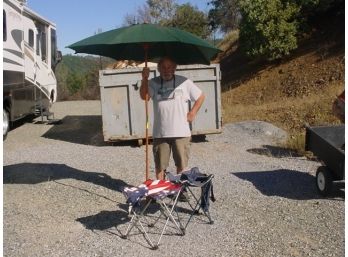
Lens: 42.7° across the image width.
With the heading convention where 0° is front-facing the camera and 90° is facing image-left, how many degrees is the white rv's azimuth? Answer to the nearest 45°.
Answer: approximately 225°

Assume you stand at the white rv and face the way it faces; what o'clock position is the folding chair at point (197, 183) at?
The folding chair is roughly at 4 o'clock from the white rv.

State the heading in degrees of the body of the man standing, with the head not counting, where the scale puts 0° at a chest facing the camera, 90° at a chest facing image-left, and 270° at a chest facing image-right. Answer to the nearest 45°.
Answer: approximately 0°

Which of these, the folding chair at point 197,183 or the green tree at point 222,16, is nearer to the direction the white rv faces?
the green tree

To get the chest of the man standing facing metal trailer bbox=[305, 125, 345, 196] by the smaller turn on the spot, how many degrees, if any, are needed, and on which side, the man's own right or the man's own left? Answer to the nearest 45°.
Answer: approximately 90° to the man's own left

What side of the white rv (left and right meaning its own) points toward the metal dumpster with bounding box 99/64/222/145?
right

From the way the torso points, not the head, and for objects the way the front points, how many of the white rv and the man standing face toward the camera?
1

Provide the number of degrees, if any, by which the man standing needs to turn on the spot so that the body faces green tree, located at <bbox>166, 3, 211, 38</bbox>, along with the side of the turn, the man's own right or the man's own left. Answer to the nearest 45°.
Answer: approximately 180°
